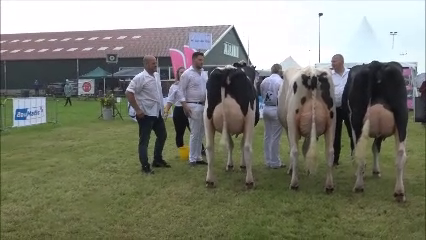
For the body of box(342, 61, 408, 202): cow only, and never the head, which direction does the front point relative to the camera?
away from the camera

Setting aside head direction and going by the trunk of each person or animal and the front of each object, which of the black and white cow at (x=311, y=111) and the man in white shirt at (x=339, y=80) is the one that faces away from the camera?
the black and white cow

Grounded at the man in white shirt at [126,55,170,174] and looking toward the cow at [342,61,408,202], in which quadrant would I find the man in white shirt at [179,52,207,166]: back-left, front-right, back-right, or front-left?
front-left

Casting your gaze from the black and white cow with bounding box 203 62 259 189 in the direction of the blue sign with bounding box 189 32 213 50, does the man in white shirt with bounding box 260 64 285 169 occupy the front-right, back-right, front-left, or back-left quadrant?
front-right

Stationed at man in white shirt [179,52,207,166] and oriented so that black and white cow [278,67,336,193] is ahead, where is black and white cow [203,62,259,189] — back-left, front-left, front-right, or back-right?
front-right

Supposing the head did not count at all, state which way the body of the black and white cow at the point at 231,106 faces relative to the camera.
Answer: away from the camera

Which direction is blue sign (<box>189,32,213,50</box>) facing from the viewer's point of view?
toward the camera

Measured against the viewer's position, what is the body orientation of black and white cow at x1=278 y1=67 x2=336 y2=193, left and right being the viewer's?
facing away from the viewer

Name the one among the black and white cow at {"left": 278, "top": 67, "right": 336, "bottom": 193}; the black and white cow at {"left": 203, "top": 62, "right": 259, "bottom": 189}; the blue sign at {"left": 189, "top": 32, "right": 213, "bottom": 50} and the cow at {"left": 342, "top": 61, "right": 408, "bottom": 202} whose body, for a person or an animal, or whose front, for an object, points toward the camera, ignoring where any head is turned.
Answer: the blue sign

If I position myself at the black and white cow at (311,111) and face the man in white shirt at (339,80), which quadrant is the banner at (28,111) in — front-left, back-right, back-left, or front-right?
front-left

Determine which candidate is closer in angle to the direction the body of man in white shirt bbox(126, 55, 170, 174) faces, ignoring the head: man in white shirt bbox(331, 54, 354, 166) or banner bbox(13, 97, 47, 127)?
the man in white shirt

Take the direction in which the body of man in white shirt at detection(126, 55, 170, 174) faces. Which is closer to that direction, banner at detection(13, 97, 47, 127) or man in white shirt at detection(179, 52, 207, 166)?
the man in white shirt

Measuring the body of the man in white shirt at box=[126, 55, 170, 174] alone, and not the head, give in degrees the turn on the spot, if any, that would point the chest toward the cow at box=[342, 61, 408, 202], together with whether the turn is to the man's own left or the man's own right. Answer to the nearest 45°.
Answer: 0° — they already face it
